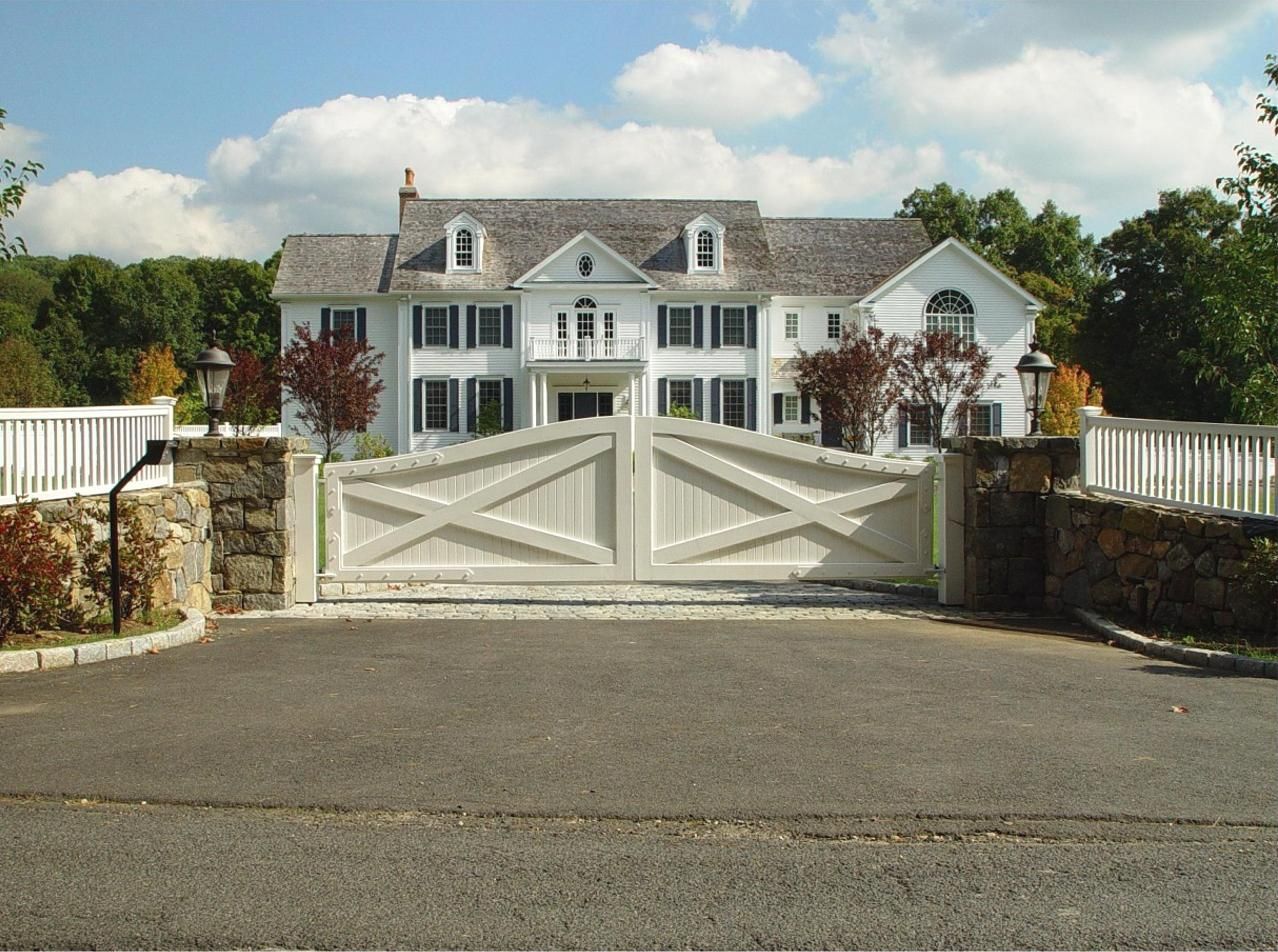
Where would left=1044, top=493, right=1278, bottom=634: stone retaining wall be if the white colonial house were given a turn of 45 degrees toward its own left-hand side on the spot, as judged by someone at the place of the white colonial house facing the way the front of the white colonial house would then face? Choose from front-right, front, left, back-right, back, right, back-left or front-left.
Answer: front-right

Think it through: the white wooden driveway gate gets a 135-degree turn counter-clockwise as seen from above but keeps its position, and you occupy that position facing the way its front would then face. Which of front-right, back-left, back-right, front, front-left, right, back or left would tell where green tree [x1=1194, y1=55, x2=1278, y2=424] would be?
front-right

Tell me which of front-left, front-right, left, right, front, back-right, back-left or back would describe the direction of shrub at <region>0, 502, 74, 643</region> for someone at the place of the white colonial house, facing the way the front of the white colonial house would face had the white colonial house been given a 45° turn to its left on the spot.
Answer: front-right

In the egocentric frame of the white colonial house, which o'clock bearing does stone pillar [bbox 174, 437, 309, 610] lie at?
The stone pillar is roughly at 12 o'clock from the white colonial house.

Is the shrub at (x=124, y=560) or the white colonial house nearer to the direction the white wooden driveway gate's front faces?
the shrub

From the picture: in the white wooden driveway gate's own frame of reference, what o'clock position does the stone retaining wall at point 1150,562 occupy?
The stone retaining wall is roughly at 10 o'clock from the white wooden driveway gate.

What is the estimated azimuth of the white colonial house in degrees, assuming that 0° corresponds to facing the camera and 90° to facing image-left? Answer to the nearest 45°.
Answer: approximately 0°

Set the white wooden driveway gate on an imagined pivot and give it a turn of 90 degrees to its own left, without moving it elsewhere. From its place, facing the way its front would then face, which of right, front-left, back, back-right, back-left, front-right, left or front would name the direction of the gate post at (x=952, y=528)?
front

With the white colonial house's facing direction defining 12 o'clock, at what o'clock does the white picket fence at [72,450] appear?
The white picket fence is roughly at 12 o'clock from the white colonial house.

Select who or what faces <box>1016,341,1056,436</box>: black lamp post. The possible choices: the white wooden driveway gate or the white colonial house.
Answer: the white colonial house

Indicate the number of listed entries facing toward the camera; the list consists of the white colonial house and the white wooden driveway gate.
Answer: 2

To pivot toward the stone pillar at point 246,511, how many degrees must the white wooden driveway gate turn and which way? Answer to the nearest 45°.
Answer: approximately 90° to its right

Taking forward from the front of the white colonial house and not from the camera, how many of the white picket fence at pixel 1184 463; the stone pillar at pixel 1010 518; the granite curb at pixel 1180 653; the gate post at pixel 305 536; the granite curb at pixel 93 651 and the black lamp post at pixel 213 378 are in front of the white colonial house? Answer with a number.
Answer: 6

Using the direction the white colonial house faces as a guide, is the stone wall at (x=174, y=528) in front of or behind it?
in front

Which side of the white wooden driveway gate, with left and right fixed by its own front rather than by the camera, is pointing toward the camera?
front

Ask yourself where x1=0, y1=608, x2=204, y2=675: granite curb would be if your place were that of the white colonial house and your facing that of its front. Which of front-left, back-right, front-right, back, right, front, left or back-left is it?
front
